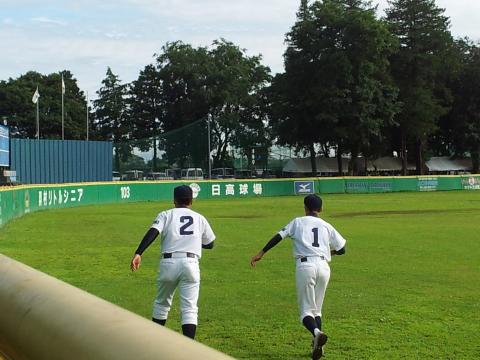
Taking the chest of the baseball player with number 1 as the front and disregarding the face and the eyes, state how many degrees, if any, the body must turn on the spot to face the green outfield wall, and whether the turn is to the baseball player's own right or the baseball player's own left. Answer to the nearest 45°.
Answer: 0° — they already face it

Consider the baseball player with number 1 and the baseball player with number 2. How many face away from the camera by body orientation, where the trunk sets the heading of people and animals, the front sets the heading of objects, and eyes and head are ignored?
2

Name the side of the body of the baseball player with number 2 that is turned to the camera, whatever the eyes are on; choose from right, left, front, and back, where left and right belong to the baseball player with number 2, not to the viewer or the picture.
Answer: back

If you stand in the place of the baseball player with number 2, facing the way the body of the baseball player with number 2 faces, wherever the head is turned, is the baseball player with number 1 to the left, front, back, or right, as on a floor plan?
right

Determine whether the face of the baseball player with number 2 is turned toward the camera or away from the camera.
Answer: away from the camera

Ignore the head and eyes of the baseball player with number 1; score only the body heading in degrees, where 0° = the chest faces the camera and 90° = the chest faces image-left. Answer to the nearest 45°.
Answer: approximately 180°

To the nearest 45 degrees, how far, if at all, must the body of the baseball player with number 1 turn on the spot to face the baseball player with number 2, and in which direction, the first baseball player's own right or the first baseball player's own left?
approximately 90° to the first baseball player's own left

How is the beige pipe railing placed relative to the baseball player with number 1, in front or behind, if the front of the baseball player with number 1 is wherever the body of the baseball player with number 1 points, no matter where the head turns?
behind

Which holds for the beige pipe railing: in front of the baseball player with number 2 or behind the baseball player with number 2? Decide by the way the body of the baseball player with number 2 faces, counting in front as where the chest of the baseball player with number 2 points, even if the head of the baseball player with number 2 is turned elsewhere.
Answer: behind

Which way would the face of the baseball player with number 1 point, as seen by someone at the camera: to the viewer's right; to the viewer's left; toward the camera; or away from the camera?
away from the camera

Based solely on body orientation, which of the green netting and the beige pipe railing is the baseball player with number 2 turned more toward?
the green netting

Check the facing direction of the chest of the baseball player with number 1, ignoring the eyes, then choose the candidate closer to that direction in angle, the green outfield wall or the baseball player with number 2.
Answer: the green outfield wall
